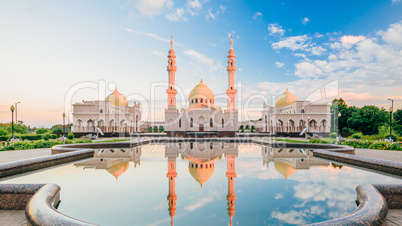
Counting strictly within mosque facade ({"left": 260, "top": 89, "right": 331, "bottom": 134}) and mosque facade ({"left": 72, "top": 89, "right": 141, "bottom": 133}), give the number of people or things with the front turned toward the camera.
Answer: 2

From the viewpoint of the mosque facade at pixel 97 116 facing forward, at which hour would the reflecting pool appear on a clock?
The reflecting pool is roughly at 12 o'clock from the mosque facade.

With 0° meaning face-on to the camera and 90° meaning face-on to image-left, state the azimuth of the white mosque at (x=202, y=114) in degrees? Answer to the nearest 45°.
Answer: approximately 0°

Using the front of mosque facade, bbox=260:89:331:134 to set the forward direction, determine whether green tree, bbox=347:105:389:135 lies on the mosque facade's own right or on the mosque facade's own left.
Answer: on the mosque facade's own left

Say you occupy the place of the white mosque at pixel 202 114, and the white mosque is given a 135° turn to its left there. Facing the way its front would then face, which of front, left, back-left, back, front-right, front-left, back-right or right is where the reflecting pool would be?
back-right

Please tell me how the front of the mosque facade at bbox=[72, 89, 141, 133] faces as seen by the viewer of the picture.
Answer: facing the viewer

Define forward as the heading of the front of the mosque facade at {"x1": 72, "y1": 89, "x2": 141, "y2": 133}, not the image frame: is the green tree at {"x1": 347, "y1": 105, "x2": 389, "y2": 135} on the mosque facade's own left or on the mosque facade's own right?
on the mosque facade's own left

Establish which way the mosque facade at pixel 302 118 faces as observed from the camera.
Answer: facing the viewer

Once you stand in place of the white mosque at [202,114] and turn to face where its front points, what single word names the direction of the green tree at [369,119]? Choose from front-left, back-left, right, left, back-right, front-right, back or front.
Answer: left
